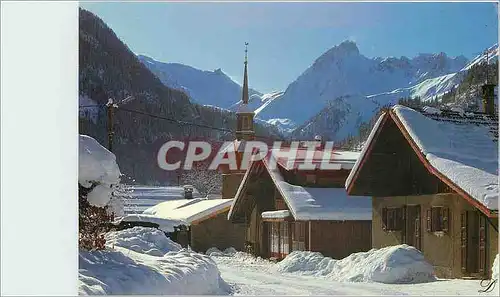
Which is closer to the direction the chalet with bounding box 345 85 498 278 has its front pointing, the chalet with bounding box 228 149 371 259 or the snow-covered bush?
the snow-covered bush

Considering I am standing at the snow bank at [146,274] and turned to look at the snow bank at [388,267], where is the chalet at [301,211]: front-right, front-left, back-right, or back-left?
front-left

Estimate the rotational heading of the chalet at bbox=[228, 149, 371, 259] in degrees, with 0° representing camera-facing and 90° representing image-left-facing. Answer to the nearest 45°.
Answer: approximately 45°

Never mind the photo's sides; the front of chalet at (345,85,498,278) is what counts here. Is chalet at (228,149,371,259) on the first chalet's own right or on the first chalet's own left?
on the first chalet's own right

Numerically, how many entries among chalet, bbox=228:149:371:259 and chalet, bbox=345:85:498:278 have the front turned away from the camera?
0

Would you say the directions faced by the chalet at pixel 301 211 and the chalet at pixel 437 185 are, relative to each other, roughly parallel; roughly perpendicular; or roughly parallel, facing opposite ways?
roughly parallel

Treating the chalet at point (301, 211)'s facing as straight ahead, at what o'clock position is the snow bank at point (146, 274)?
The snow bank is roughly at 11 o'clock from the chalet.

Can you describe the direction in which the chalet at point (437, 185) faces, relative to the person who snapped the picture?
facing the viewer and to the left of the viewer

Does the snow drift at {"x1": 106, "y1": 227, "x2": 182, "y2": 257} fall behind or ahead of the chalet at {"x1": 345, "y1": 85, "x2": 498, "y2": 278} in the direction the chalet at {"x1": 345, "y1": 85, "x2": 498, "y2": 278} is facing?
ahead

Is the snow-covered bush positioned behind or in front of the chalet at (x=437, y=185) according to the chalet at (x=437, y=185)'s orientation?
in front
